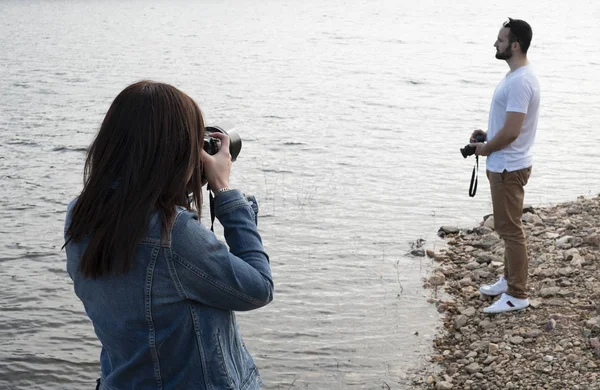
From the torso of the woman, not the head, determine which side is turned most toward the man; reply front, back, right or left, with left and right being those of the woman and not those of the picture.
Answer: front

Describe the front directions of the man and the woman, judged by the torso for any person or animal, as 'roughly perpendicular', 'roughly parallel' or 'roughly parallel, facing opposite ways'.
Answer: roughly perpendicular

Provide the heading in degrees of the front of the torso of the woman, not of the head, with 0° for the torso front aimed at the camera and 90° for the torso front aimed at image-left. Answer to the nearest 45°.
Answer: approximately 225°

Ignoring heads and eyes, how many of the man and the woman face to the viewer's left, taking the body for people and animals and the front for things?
1

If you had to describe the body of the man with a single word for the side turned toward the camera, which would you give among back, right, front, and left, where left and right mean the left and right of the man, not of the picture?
left

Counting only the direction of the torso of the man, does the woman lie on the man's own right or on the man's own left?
on the man's own left

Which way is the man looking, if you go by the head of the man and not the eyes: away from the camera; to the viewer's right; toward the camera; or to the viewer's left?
to the viewer's left

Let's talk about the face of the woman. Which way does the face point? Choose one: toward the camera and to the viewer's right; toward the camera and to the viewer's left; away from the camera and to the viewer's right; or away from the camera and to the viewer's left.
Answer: away from the camera and to the viewer's right
